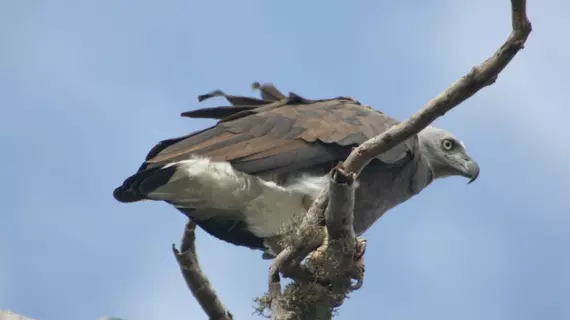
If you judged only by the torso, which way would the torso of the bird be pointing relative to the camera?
to the viewer's right
